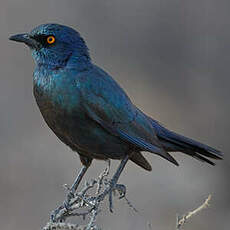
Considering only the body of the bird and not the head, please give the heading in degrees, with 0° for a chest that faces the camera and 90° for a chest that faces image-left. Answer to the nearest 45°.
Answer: approximately 90°
